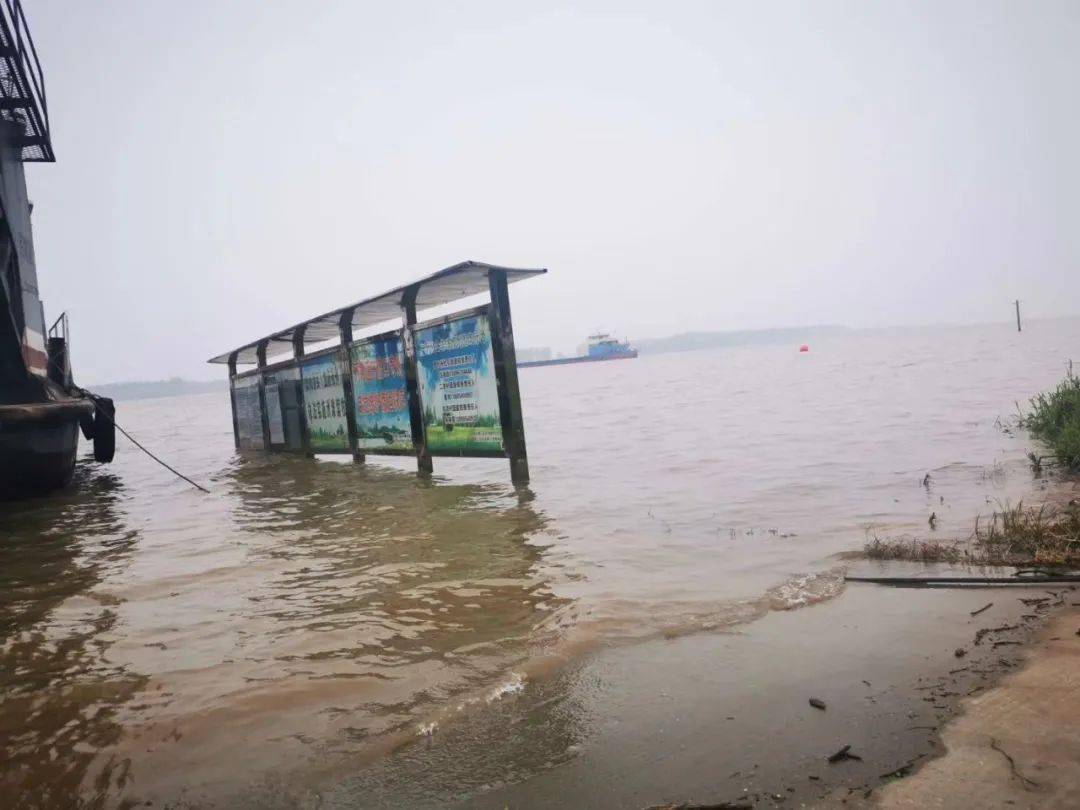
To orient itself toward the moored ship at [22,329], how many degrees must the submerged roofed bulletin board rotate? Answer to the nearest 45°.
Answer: approximately 45° to its right

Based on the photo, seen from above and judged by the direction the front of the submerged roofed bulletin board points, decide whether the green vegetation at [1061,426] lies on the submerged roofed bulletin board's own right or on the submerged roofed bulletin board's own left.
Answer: on the submerged roofed bulletin board's own left

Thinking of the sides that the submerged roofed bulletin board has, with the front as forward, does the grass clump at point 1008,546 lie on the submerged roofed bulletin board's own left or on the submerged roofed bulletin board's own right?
on the submerged roofed bulletin board's own left

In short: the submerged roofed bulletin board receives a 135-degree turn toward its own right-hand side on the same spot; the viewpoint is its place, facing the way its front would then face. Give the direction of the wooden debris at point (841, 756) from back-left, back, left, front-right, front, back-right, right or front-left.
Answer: back

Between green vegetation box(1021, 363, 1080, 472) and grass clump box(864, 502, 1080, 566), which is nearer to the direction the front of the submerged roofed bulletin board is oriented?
the grass clump

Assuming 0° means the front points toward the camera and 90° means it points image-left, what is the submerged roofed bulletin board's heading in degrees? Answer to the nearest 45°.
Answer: approximately 45°
